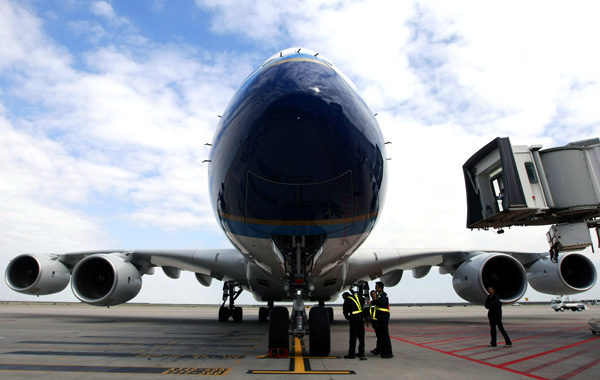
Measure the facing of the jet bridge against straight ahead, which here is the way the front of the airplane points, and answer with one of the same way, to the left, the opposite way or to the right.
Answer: to the right

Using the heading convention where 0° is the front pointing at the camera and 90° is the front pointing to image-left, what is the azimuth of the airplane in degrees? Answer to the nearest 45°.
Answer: approximately 0°

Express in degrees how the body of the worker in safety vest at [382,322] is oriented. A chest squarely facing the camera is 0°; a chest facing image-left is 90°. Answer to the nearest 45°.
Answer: approximately 90°

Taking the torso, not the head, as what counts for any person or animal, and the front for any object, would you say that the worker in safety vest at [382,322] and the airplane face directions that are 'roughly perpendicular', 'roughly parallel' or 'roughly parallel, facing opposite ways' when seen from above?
roughly perpendicular

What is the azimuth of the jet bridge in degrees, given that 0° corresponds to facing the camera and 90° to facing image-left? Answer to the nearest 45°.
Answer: approximately 45°

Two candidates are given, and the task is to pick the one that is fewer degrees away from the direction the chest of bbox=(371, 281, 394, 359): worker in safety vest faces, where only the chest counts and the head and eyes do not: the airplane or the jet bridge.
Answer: the airplane

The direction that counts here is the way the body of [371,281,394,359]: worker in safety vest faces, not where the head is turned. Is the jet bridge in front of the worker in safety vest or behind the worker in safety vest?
behind

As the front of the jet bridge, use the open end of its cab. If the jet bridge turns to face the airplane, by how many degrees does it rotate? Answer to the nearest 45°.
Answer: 0° — it already faces it

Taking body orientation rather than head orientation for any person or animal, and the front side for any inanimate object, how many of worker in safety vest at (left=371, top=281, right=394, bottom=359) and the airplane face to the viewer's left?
1

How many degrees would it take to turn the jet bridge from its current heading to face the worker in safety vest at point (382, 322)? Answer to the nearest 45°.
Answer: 0° — it already faces them
